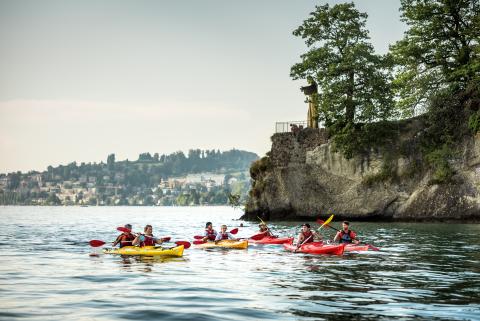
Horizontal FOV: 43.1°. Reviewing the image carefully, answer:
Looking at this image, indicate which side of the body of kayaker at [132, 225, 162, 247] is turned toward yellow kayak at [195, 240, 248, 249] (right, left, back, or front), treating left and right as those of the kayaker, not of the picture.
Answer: left

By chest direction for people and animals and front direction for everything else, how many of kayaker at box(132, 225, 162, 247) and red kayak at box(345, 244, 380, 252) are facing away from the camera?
0
